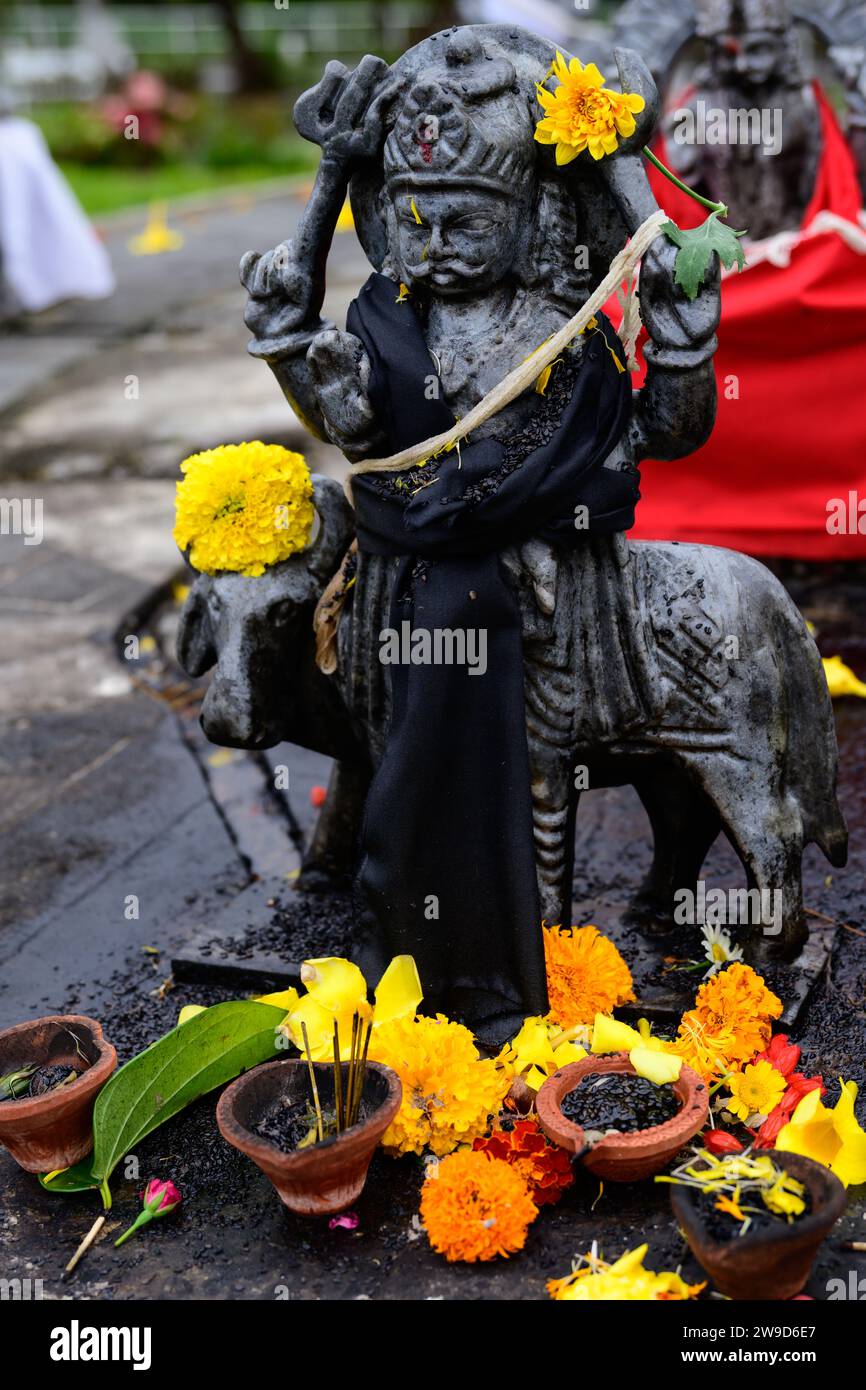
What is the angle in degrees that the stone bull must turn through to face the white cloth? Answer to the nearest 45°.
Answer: approximately 45° to its right

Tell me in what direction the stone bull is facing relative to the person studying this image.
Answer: facing to the left of the viewer

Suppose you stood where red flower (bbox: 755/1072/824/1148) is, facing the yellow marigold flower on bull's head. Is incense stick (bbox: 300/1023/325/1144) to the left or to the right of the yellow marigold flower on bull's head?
left
